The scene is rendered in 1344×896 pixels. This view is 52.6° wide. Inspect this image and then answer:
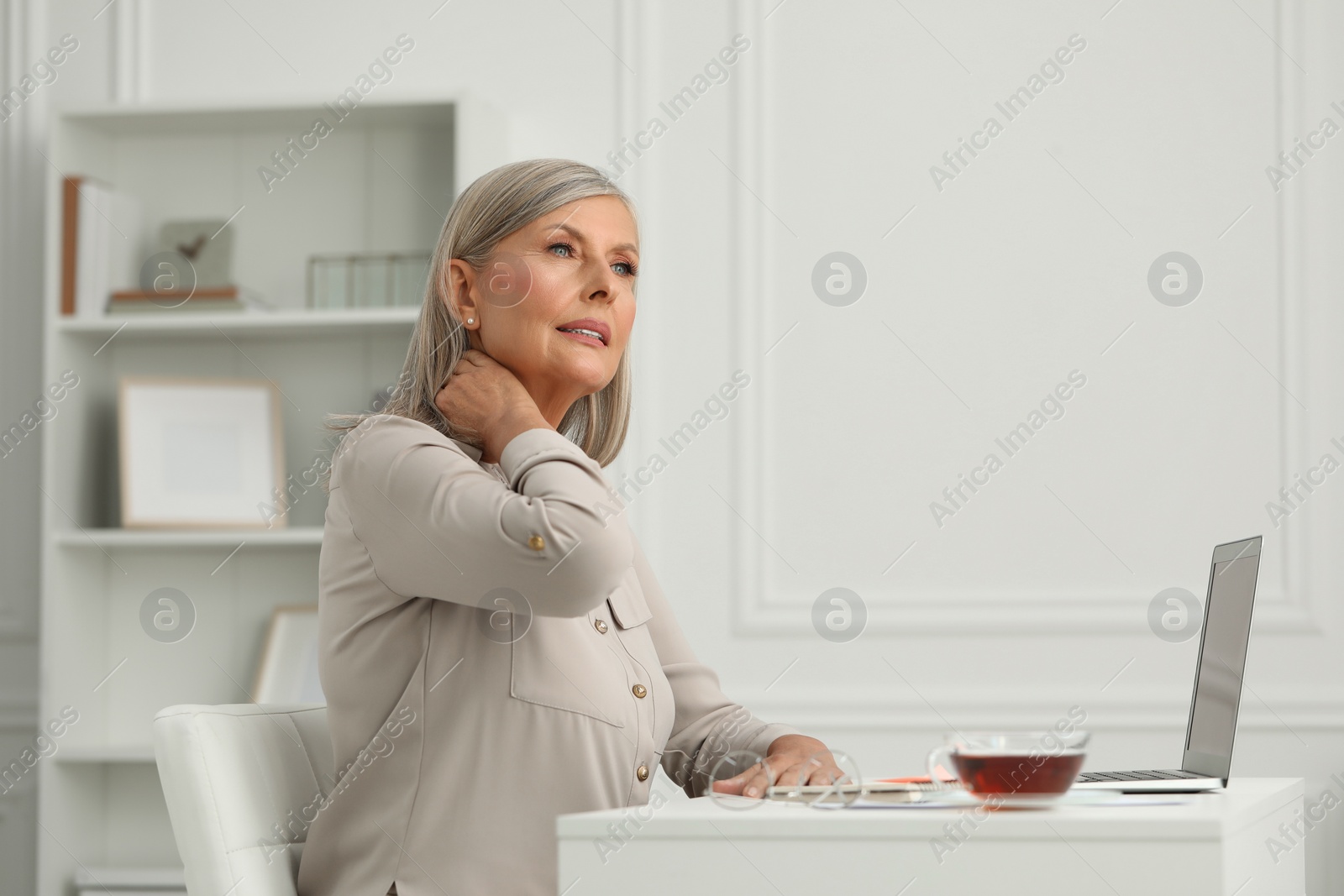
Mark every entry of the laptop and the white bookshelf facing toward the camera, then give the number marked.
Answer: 1

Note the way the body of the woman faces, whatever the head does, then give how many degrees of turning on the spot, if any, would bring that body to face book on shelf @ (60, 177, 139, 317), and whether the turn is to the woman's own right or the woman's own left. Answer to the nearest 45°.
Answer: approximately 180°

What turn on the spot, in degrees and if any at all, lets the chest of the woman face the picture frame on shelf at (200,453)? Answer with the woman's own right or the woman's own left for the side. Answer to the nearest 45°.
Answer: approximately 180°

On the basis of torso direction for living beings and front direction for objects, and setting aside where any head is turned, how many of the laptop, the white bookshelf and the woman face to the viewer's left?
1

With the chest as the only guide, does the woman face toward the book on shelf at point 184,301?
no

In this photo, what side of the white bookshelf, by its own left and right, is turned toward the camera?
front

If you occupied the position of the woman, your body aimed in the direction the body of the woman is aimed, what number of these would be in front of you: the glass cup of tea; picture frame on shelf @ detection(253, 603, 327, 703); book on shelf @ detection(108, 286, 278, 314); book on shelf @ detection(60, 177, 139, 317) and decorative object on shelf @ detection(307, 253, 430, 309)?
1

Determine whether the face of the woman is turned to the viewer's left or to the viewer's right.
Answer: to the viewer's right

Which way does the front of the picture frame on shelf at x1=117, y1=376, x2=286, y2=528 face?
toward the camera

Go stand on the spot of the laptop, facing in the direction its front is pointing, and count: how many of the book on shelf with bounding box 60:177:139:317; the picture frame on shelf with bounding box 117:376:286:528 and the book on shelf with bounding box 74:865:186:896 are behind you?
0

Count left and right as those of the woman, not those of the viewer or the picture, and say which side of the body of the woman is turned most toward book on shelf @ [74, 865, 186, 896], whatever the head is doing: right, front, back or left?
back

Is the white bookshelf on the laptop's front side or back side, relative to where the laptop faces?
on the front side

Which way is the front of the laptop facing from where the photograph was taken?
facing to the left of the viewer

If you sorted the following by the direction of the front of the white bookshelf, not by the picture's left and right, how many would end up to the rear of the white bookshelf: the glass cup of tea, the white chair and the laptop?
0

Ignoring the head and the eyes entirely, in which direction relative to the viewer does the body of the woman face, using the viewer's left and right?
facing the viewer and to the right of the viewer

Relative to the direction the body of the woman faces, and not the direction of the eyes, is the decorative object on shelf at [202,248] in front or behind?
behind

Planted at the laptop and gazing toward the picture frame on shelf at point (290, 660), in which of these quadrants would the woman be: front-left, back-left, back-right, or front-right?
front-left
